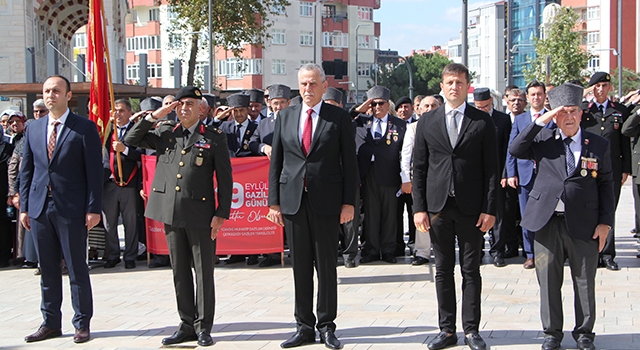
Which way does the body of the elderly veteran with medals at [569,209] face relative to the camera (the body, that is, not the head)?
toward the camera

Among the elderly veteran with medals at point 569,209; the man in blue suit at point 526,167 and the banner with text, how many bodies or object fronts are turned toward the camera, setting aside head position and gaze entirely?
3

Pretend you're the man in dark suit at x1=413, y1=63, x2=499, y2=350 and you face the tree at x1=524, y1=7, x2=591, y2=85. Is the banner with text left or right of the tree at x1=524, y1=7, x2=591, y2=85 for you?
left

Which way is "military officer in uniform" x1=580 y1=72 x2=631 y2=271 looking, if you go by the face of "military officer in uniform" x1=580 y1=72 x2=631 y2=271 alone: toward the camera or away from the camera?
toward the camera

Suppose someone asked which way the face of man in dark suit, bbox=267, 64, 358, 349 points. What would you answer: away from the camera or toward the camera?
toward the camera

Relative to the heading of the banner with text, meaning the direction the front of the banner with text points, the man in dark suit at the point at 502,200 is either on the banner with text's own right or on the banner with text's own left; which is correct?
on the banner with text's own left

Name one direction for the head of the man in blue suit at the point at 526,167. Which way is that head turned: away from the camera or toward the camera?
toward the camera

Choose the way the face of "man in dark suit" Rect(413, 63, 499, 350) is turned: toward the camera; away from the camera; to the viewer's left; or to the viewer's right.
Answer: toward the camera

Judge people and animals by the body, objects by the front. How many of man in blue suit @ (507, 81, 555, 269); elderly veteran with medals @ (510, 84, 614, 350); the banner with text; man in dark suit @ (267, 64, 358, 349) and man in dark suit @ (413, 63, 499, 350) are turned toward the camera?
5

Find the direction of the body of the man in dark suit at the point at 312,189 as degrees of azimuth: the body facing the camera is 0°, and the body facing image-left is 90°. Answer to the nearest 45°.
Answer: approximately 0°

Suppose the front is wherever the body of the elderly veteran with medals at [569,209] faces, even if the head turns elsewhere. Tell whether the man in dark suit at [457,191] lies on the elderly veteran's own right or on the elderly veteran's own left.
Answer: on the elderly veteran's own right

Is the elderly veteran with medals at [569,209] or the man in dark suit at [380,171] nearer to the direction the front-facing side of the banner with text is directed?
the elderly veteran with medals

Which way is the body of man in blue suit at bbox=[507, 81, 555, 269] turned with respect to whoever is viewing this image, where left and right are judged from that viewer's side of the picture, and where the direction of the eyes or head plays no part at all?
facing the viewer

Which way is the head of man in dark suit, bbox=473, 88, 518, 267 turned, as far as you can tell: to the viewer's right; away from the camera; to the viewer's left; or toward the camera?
toward the camera

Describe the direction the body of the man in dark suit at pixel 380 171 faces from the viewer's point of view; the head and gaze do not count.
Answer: toward the camera

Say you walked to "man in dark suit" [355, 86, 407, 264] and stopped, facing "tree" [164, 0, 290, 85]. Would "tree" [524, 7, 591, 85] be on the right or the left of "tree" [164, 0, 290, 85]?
right

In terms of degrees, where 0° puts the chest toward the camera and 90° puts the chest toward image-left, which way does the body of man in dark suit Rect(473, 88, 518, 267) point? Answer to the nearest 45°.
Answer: approximately 45°
